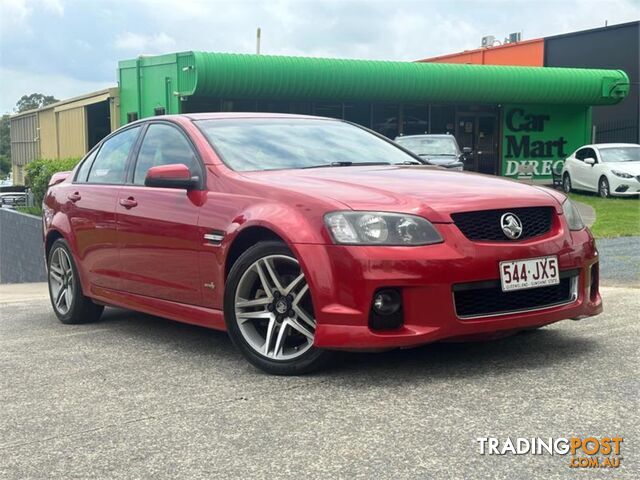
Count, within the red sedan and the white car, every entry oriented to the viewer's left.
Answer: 0

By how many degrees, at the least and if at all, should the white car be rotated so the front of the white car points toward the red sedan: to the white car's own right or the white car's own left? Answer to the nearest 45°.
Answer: approximately 45° to the white car's own right

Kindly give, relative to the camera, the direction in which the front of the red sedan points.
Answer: facing the viewer and to the right of the viewer

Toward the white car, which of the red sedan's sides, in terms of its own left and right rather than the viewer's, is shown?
left

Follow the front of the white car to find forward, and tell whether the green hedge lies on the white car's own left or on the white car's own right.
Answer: on the white car's own right

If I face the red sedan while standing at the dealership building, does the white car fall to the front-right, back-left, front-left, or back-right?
front-left

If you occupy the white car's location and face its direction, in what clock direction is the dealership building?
The dealership building is roughly at 6 o'clock from the white car.

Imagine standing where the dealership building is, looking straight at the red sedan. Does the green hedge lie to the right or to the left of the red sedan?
right

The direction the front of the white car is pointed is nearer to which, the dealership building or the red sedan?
the red sedan

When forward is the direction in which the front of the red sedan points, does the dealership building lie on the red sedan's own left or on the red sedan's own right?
on the red sedan's own left

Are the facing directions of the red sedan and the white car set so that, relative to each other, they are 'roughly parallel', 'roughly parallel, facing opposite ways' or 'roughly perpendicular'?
roughly parallel
